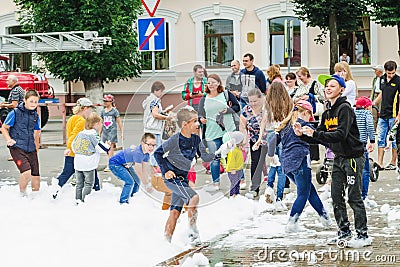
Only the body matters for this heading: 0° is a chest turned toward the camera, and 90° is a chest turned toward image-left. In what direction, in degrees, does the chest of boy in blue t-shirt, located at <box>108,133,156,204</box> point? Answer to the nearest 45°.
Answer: approximately 315°

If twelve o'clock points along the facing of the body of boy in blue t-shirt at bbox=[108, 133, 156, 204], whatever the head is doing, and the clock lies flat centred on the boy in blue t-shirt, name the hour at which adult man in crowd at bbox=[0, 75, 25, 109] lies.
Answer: The adult man in crowd is roughly at 7 o'clock from the boy in blue t-shirt.

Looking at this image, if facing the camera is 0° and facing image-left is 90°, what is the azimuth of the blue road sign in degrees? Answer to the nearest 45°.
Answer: approximately 0°

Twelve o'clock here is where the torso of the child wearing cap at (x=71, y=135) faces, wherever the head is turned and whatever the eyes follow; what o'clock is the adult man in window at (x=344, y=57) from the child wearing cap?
The adult man in window is roughly at 10 o'clock from the child wearing cap.

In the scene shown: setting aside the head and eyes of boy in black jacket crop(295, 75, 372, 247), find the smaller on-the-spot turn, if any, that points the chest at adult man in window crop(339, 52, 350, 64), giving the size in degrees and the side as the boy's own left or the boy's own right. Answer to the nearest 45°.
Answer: approximately 135° to the boy's own right

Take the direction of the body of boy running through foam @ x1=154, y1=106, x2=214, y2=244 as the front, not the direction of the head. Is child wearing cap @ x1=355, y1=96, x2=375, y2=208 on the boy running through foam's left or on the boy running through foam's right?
on the boy running through foam's left

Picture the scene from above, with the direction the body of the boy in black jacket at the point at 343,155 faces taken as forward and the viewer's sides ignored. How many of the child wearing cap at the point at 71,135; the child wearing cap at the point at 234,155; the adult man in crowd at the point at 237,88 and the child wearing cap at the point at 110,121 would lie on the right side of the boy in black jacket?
4

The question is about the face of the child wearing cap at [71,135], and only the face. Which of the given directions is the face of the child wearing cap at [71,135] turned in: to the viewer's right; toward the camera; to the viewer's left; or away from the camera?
to the viewer's right
